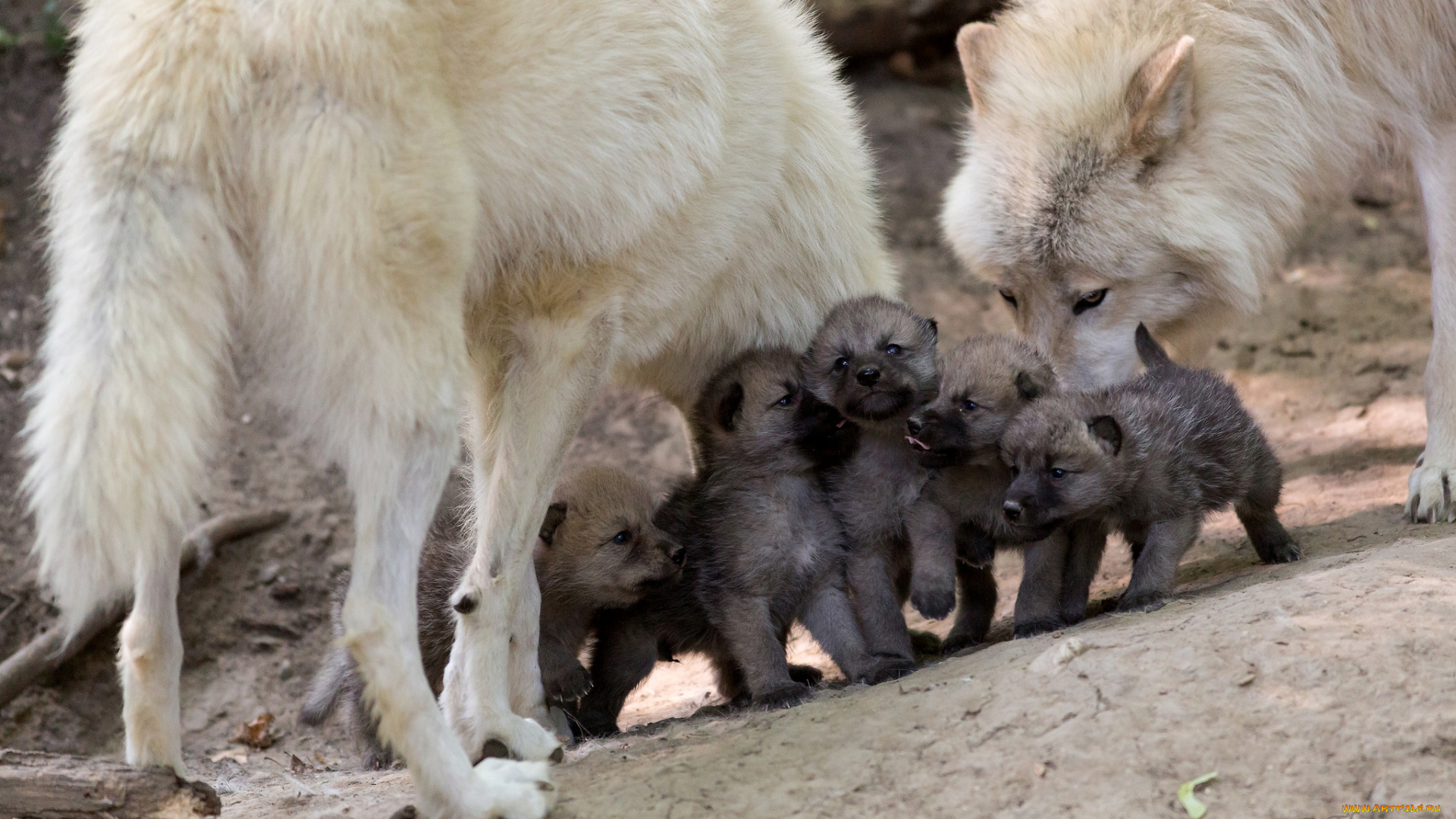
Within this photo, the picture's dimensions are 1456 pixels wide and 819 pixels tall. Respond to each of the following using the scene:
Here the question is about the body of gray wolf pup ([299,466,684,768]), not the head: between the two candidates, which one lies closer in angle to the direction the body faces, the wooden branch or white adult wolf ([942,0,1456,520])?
the white adult wolf

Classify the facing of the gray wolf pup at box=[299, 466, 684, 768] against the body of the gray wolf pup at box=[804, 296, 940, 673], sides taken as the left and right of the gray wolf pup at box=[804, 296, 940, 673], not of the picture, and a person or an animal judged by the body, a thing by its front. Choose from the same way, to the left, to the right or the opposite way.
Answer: to the left

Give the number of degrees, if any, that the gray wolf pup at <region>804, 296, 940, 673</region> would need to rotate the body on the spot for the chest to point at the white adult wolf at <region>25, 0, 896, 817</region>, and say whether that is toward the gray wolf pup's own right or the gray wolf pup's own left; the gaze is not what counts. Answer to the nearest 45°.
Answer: approximately 45° to the gray wolf pup's own right

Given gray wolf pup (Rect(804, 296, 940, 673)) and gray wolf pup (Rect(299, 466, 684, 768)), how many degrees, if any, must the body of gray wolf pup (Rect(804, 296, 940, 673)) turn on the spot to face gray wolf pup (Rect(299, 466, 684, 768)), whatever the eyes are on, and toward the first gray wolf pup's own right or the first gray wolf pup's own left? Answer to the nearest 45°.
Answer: approximately 90° to the first gray wolf pup's own right

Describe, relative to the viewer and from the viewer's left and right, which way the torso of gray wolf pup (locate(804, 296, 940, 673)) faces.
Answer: facing the viewer

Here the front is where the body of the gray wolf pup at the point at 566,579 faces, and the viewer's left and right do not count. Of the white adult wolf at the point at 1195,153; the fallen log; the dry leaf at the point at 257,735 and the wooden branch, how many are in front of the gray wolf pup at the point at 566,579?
1

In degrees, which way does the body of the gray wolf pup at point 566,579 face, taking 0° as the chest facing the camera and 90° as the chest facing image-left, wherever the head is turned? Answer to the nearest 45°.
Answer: approximately 270°

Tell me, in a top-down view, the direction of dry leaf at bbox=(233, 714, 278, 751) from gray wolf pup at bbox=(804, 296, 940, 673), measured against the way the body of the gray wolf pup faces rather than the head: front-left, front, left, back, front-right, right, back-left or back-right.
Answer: right

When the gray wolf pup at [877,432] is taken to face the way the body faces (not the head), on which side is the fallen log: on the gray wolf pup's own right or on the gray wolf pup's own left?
on the gray wolf pup's own right

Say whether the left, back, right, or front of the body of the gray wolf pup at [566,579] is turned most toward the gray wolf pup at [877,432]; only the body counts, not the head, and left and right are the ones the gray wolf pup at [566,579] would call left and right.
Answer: front

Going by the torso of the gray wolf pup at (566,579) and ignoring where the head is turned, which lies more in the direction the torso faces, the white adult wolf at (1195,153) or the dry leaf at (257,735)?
the white adult wolf
